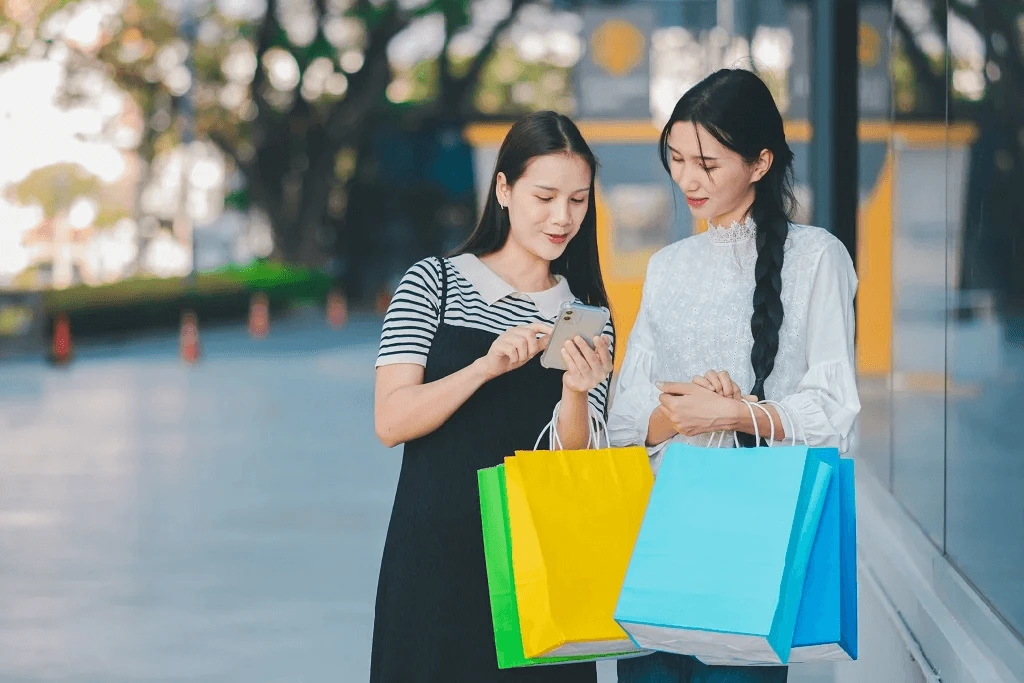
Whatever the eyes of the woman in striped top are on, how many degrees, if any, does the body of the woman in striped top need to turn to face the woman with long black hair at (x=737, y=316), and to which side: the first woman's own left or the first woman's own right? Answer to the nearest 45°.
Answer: approximately 45° to the first woman's own left

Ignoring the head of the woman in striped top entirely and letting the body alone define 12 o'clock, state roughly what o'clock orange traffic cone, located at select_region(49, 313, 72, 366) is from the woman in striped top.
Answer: The orange traffic cone is roughly at 7 o'clock from the woman in striped top.

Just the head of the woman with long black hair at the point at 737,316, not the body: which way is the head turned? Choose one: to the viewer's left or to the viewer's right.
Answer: to the viewer's left

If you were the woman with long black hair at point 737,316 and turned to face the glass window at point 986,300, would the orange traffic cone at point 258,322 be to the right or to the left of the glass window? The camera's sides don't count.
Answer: left

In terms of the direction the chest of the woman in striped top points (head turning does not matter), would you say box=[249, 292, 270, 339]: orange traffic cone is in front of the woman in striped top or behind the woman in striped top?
behind

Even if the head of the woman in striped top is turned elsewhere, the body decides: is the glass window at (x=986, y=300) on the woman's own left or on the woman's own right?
on the woman's own left

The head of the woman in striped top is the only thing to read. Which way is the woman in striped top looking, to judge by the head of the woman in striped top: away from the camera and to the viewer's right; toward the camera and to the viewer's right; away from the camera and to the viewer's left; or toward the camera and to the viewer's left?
toward the camera and to the viewer's right

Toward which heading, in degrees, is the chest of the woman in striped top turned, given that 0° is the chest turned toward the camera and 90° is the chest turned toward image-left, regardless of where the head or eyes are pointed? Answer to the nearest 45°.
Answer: approximately 315°

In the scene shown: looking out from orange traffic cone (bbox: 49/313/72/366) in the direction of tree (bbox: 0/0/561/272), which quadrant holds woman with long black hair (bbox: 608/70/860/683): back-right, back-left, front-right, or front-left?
back-right

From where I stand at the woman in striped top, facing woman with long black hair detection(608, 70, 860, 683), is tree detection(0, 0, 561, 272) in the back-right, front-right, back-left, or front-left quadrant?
back-left

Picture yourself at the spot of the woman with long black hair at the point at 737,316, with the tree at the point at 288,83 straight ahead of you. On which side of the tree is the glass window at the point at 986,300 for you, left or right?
right
